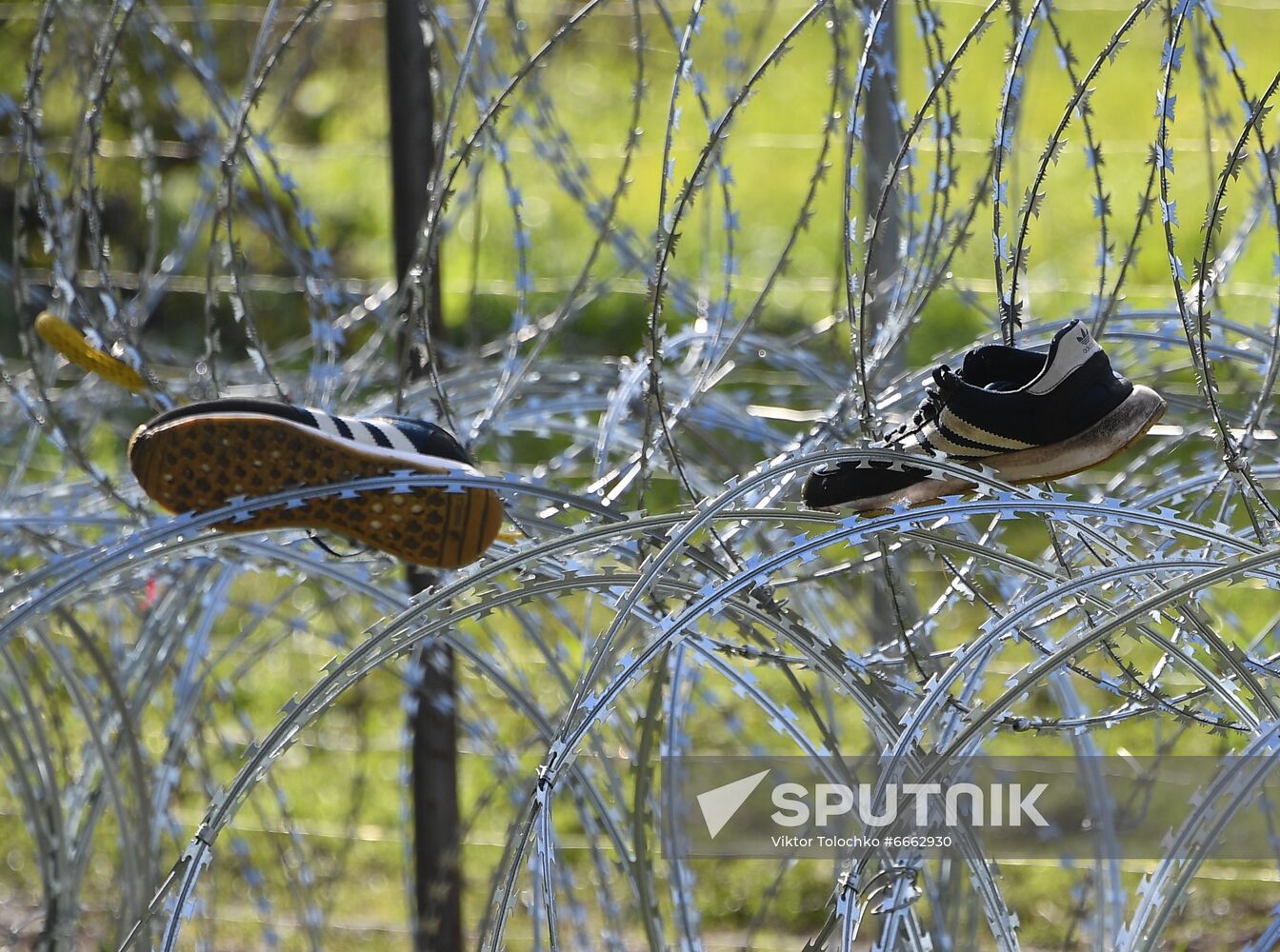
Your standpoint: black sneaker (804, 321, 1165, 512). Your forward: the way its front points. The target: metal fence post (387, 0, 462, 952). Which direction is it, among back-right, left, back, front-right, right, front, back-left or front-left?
front-right

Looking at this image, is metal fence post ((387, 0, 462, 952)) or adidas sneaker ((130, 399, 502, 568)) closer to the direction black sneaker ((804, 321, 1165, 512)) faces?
the adidas sneaker

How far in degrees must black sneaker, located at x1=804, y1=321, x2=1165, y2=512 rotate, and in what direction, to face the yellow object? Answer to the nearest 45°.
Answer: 0° — it already faces it

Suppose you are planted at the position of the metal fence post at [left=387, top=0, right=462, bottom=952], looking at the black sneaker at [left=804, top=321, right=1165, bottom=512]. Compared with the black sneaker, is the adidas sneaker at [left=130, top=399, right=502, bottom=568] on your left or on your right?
right

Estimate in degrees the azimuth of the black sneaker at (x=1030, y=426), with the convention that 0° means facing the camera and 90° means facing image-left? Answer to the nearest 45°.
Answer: approximately 90°

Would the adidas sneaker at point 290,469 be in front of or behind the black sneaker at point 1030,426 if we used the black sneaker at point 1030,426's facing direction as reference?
in front

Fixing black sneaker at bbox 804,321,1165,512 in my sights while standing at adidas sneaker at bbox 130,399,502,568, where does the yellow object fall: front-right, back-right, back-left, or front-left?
back-left
